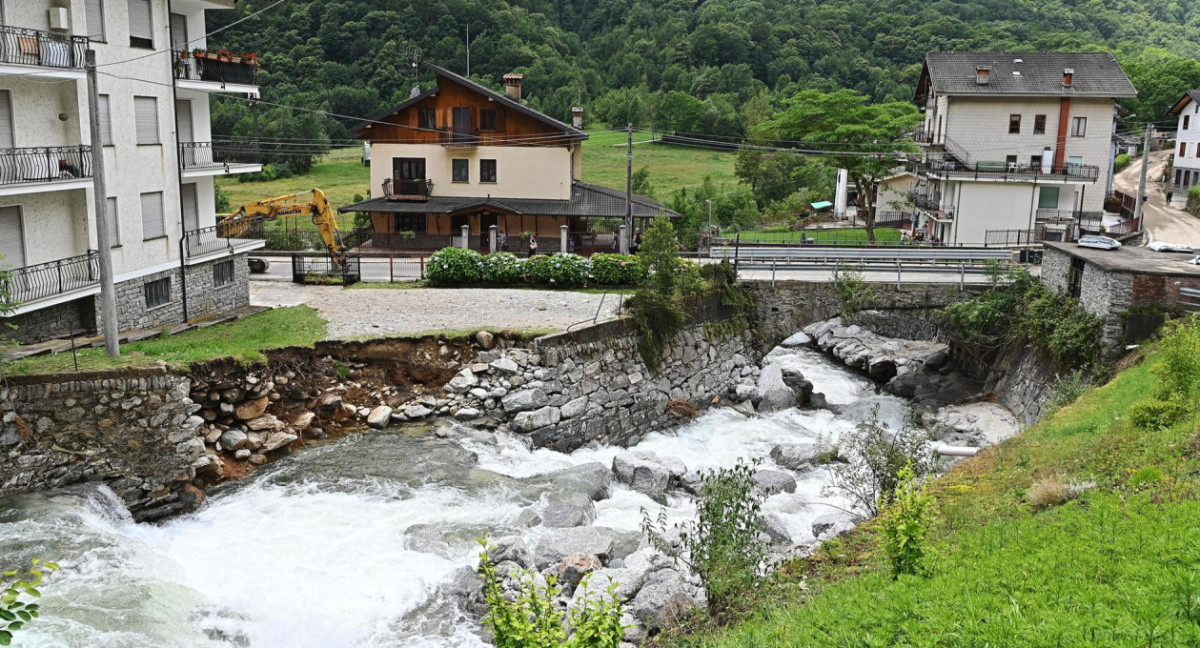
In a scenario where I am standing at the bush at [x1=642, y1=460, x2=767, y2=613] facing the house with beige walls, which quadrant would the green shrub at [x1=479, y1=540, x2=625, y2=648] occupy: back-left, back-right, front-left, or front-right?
back-left

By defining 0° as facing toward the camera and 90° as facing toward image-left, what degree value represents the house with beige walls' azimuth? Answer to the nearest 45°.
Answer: approximately 0°

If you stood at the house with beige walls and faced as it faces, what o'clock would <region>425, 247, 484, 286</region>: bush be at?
The bush is roughly at 12 o'clock from the house with beige walls.

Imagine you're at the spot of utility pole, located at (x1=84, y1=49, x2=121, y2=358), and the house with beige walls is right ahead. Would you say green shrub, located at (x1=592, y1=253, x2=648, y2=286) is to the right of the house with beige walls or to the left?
right

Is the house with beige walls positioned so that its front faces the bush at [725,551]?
yes

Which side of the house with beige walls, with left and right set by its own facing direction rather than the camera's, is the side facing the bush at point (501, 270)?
front

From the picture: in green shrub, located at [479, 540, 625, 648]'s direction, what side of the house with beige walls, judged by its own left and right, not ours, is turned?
front
